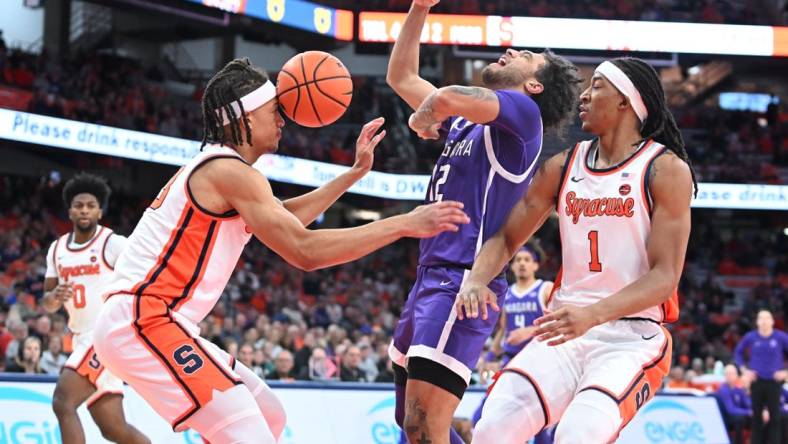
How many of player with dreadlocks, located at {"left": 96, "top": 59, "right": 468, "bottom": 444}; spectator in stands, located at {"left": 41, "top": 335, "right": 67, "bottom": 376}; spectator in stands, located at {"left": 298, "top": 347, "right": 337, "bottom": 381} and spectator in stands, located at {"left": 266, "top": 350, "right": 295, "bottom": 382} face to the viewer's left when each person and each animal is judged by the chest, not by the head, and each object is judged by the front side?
0

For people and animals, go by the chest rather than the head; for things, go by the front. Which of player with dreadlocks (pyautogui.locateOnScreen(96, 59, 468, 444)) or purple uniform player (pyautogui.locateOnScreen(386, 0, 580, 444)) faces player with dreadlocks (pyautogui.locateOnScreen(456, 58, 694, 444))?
player with dreadlocks (pyautogui.locateOnScreen(96, 59, 468, 444))

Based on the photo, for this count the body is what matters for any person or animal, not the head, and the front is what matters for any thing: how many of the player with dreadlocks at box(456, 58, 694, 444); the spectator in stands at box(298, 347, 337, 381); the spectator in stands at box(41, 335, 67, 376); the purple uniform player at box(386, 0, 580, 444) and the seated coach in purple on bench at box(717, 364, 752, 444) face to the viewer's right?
0

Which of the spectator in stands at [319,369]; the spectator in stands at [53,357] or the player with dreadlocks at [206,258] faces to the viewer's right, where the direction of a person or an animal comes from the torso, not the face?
the player with dreadlocks

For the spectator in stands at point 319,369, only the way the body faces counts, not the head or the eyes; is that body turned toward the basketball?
yes

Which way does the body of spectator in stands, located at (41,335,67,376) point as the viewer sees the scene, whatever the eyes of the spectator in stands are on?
toward the camera

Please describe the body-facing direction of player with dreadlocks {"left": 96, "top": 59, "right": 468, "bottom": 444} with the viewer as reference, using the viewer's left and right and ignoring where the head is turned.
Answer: facing to the right of the viewer

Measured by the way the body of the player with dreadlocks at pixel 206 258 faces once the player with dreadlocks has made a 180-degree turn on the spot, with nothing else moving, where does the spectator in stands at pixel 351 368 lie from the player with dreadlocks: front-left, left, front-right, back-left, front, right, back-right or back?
right

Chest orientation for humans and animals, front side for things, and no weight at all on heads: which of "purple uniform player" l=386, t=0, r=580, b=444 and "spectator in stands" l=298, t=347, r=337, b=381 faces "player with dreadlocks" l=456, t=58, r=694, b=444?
the spectator in stands

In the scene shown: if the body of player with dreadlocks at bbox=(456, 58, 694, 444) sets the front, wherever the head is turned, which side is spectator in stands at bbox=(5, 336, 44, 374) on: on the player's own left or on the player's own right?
on the player's own right

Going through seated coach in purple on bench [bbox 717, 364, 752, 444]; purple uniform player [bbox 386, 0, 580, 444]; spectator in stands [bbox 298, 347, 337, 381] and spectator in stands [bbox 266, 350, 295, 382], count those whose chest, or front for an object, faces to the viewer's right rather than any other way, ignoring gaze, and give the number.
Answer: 0

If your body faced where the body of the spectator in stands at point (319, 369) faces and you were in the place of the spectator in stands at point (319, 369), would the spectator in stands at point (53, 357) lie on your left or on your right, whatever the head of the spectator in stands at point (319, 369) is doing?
on your right

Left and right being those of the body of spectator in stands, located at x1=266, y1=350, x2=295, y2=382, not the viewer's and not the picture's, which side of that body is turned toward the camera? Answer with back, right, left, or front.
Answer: front
